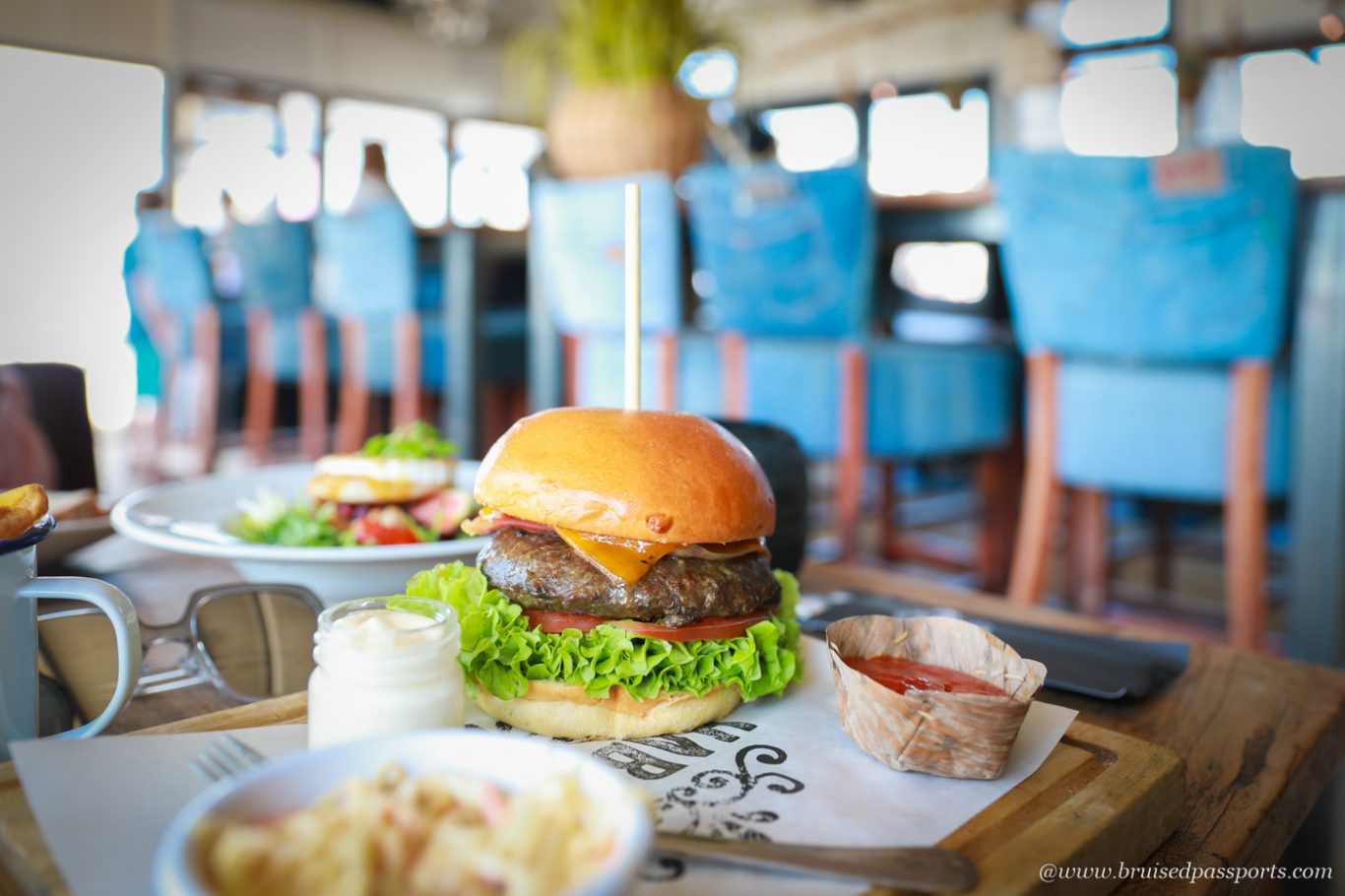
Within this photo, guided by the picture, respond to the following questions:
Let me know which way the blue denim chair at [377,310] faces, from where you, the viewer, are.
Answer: facing away from the viewer and to the right of the viewer

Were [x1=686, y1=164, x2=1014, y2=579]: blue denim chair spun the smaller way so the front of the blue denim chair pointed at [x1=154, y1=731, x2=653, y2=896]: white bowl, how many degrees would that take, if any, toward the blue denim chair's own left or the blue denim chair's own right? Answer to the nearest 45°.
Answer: approximately 135° to the blue denim chair's own right

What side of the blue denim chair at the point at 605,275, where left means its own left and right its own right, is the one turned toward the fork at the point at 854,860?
back

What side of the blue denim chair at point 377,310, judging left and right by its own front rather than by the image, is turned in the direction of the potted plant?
right

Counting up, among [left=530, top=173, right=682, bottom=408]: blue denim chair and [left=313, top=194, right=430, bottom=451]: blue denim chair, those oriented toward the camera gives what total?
0

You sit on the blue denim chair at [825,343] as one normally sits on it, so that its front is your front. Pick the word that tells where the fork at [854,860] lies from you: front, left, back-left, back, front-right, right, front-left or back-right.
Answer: back-right

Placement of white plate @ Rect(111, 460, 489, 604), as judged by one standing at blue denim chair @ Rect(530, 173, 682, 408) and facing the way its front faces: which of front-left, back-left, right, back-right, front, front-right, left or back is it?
back

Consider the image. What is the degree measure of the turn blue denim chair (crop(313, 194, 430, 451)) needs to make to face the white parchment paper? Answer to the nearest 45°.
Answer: approximately 135° to its right

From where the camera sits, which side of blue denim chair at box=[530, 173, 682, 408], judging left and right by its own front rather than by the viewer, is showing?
back

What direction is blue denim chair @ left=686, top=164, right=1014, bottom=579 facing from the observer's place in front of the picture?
facing away from the viewer and to the right of the viewer

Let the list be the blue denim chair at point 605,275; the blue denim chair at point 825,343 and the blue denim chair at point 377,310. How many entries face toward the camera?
0
